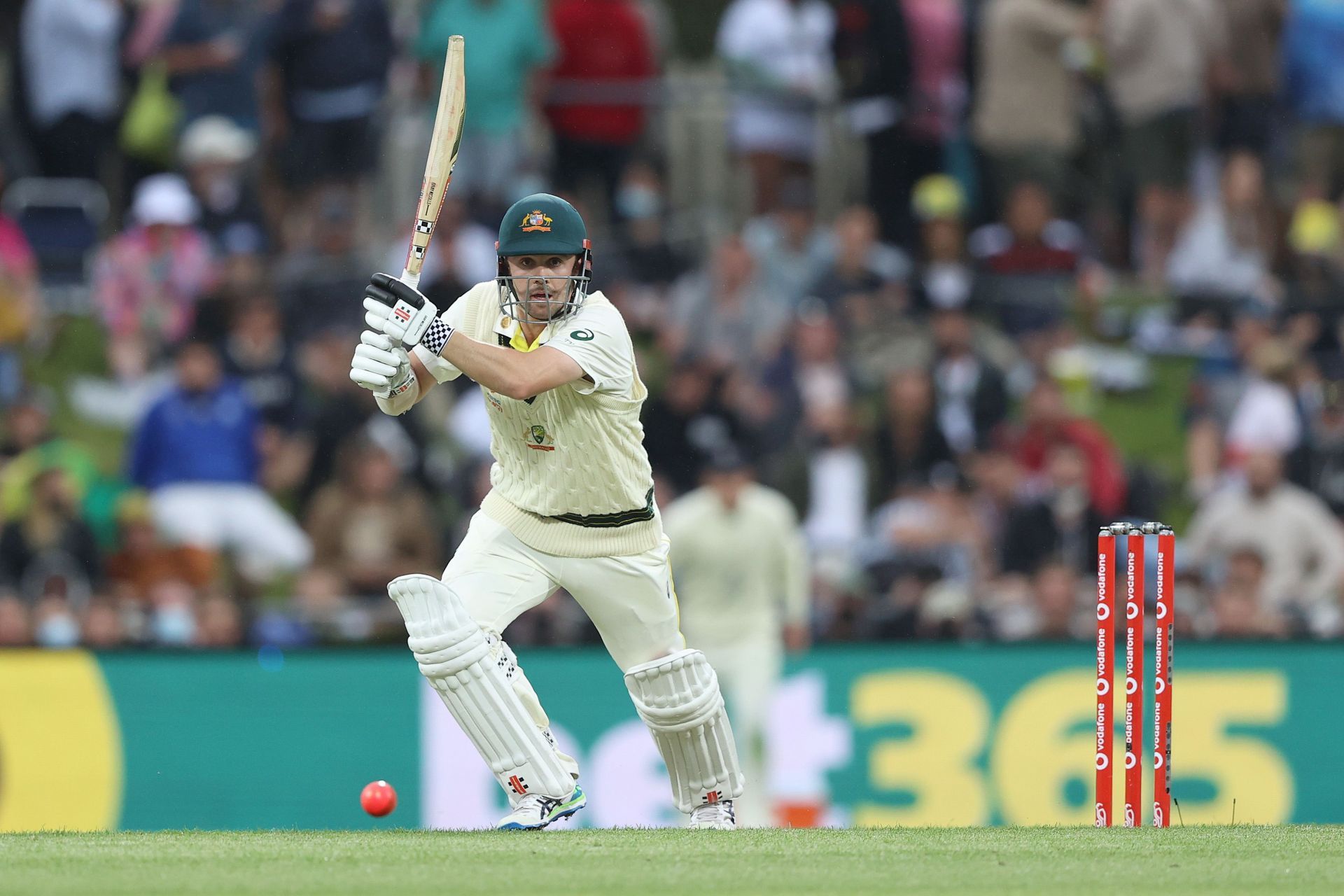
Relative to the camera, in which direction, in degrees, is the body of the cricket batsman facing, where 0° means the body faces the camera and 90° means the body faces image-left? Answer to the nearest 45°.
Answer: approximately 0°

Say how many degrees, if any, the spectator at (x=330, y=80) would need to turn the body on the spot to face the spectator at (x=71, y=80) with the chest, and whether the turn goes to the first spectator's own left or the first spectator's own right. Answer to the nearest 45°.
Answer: approximately 90° to the first spectator's own right

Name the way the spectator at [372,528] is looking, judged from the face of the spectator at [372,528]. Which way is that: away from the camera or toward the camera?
toward the camera

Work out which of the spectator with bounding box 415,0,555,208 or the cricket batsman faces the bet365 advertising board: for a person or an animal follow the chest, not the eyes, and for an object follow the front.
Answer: the spectator

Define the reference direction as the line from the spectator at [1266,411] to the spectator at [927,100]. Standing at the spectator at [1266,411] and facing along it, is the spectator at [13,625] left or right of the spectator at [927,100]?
left

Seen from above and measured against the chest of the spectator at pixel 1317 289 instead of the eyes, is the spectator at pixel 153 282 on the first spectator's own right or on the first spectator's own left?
on the first spectator's own right

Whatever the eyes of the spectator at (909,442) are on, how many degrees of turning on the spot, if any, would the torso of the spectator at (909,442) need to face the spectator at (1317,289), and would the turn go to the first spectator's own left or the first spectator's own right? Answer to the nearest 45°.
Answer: approximately 135° to the first spectator's own left

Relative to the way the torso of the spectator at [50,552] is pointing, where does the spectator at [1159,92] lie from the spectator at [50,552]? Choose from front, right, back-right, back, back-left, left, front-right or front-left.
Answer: left

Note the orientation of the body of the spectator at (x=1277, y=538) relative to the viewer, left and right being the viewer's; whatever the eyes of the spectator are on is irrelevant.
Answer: facing the viewer

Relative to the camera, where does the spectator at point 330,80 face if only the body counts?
toward the camera

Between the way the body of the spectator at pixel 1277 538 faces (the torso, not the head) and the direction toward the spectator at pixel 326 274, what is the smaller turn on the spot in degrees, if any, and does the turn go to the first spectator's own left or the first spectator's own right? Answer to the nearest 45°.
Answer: approximately 90° to the first spectator's own right

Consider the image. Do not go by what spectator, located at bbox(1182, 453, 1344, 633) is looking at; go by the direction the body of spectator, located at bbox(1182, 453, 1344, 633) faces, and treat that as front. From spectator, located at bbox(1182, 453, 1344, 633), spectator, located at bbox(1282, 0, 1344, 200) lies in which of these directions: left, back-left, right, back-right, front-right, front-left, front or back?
back

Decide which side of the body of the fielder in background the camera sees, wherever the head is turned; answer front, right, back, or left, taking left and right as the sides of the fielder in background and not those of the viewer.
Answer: front

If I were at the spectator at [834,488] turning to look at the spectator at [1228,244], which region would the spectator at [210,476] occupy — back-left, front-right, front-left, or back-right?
back-left
